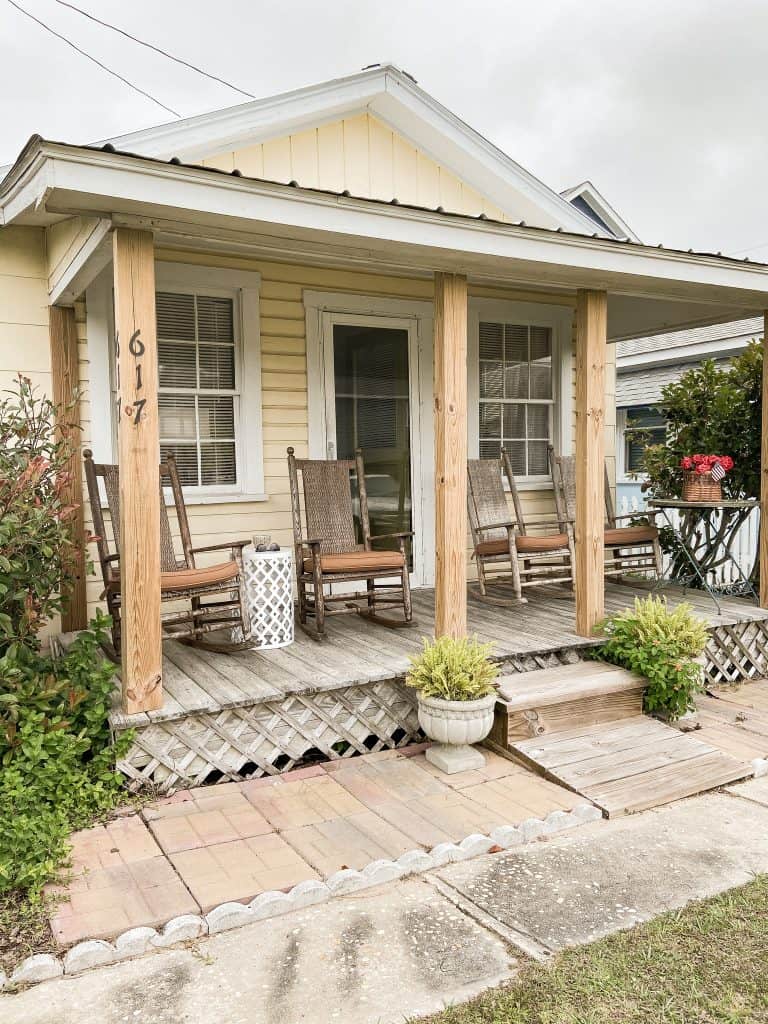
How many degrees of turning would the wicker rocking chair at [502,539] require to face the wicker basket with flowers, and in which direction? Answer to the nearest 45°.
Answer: approximately 45° to its left

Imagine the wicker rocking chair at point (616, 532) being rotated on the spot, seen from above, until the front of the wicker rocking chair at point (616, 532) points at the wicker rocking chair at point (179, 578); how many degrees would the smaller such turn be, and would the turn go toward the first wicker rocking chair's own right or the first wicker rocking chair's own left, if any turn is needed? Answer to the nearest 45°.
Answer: approximately 90° to the first wicker rocking chair's own right

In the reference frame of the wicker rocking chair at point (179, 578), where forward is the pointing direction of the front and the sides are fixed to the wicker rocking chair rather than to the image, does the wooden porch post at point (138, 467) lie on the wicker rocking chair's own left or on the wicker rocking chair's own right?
on the wicker rocking chair's own right

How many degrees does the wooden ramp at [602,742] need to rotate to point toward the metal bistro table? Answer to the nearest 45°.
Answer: approximately 135° to its left

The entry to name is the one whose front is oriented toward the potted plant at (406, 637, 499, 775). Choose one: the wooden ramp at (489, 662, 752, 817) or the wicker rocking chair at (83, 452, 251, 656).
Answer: the wicker rocking chair

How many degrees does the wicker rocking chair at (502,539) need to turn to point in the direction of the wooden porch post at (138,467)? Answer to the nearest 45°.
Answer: approximately 90° to its right
